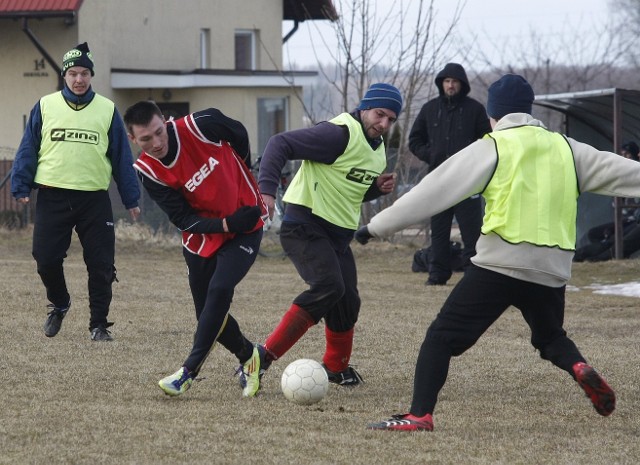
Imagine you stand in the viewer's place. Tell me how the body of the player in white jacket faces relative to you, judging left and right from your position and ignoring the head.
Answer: facing away from the viewer and to the left of the viewer

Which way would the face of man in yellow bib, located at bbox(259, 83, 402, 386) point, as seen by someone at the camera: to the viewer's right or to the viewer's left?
to the viewer's right

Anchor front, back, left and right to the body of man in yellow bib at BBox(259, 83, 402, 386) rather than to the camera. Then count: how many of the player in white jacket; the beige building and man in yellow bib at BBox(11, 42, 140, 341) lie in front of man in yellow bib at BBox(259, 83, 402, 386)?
1

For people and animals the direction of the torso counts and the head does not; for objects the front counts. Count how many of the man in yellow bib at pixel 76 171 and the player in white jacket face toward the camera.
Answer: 1

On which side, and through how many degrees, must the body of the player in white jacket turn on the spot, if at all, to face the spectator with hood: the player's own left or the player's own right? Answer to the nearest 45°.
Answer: approximately 45° to the player's own right

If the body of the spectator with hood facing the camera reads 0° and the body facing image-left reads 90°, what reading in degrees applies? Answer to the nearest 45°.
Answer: approximately 0°

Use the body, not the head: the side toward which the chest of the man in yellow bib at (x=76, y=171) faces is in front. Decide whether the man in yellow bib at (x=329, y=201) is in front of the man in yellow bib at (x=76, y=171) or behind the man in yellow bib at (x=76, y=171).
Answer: in front

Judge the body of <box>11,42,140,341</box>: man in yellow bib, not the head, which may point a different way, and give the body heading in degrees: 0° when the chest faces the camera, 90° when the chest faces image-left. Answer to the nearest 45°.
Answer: approximately 0°

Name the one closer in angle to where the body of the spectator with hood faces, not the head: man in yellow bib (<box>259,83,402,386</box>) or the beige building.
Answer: the man in yellow bib

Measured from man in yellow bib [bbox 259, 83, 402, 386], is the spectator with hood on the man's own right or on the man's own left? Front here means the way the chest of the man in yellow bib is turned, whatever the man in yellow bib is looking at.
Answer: on the man's own left

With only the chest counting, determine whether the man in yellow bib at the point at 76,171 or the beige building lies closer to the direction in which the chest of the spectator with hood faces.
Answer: the man in yellow bib

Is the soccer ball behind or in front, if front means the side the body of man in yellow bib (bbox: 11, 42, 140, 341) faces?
in front

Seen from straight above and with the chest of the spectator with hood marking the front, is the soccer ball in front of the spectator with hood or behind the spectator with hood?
in front

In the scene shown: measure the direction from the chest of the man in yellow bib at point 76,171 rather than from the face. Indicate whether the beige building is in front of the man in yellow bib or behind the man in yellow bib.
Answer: behind
